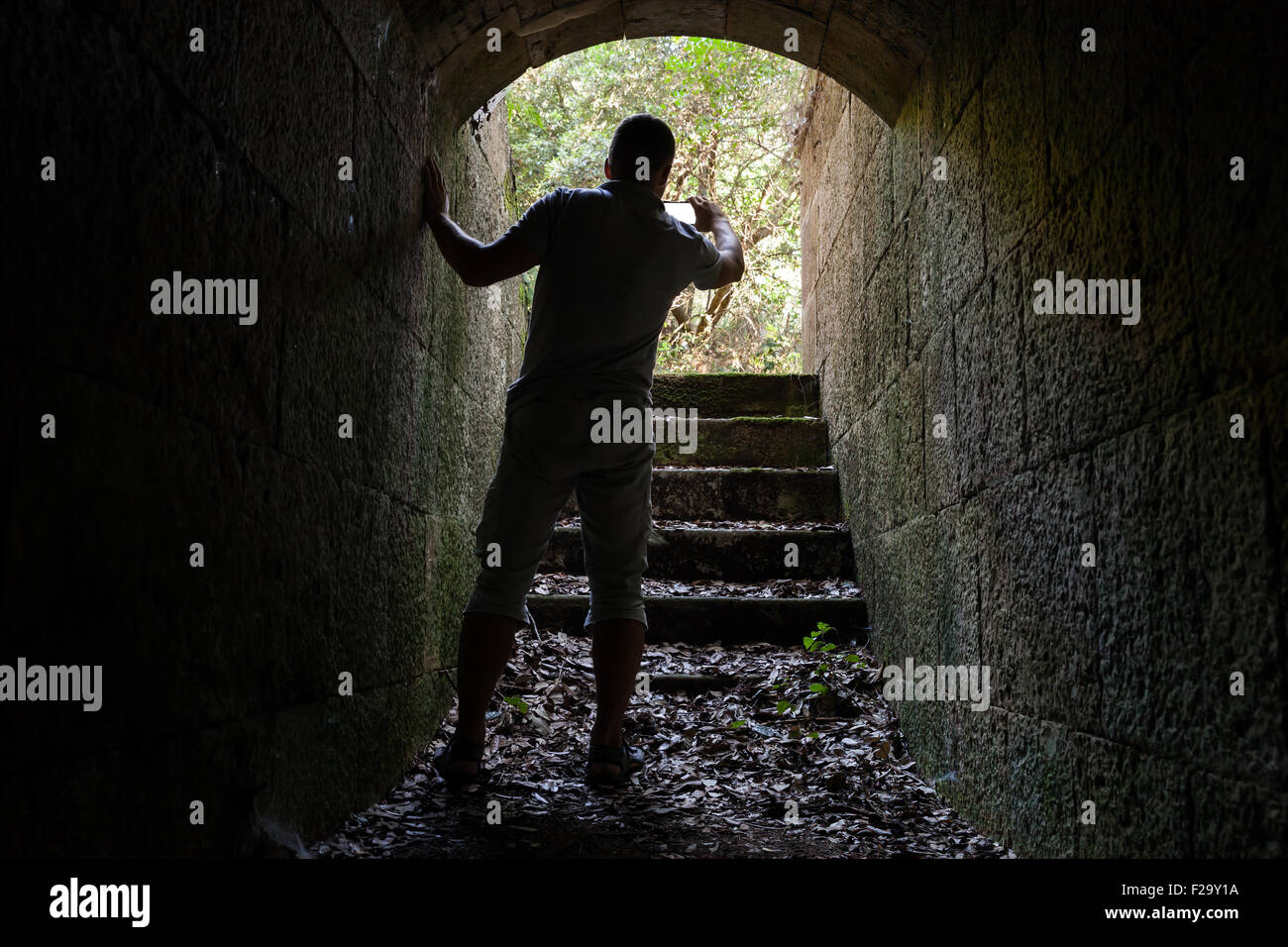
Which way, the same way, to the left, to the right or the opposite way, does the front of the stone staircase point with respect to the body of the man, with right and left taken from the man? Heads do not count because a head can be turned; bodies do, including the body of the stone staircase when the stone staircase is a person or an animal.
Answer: the opposite way

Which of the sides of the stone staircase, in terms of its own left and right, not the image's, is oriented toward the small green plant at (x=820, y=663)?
front

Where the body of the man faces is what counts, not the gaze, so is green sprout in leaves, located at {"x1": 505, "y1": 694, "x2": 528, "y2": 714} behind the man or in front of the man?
in front

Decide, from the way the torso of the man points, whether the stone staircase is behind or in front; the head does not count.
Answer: in front

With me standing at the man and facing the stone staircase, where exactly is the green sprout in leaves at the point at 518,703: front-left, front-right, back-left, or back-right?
front-left

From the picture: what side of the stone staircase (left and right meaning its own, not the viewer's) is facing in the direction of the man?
front

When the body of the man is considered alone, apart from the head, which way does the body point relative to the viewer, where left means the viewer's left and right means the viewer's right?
facing away from the viewer

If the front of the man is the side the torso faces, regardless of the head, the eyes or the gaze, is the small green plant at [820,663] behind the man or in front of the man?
in front

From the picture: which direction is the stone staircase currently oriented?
toward the camera

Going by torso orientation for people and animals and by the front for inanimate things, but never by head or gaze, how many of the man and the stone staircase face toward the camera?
1

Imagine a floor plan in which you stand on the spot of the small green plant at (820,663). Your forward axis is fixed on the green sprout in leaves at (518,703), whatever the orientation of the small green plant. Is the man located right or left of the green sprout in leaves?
left

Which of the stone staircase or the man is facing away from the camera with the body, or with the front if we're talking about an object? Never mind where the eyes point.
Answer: the man

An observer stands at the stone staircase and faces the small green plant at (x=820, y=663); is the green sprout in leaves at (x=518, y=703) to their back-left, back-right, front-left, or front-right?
front-right
